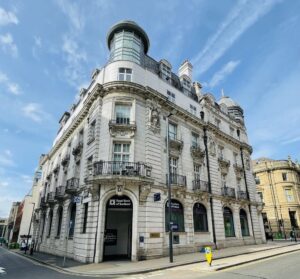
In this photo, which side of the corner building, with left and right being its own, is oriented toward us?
front

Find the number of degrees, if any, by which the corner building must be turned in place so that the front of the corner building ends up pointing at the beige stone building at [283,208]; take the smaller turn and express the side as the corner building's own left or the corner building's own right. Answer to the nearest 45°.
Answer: approximately 135° to the corner building's own left
